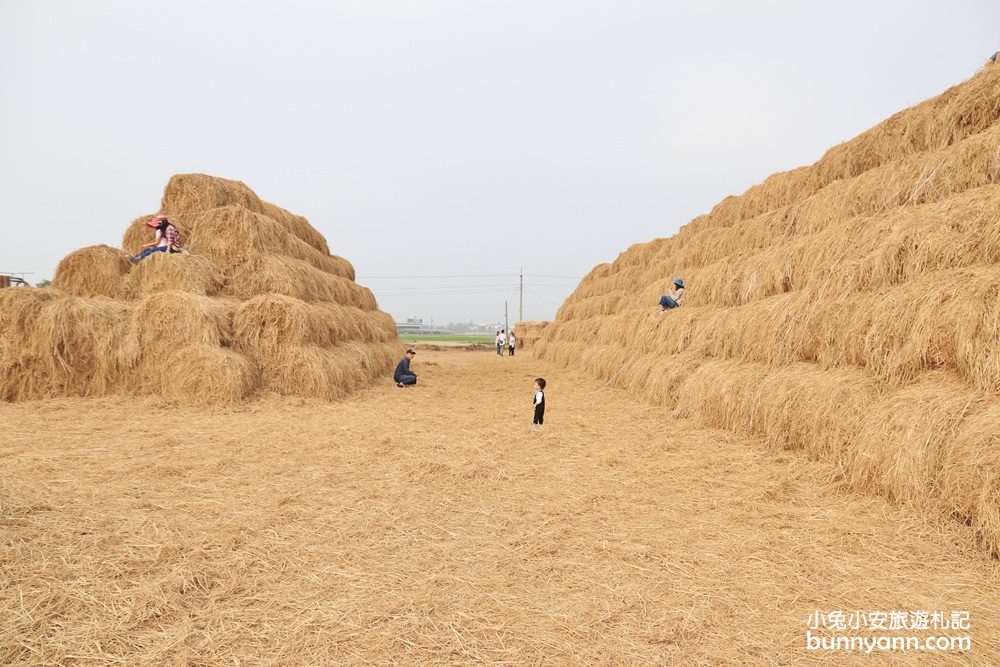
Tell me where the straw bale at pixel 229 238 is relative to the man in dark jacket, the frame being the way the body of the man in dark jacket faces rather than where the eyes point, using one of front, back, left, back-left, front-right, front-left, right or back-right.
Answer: back

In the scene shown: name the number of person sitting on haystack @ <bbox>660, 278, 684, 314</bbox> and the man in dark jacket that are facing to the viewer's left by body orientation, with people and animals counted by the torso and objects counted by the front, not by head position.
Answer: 1

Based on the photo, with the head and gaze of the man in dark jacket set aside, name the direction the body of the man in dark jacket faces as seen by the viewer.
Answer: to the viewer's right

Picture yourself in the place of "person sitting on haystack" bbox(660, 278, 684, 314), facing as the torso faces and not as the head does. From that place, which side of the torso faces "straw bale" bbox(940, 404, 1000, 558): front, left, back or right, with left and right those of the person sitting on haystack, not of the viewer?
left

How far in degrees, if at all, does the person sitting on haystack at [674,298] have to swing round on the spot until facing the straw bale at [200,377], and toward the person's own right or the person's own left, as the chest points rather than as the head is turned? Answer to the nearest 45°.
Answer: approximately 45° to the person's own left

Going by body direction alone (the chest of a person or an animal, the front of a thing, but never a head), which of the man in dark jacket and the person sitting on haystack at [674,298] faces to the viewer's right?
the man in dark jacket

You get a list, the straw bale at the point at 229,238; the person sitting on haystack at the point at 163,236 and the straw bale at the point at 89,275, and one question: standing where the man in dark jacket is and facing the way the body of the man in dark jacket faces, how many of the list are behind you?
3

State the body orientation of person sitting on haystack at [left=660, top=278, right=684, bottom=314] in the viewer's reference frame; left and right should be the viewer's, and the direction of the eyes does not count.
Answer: facing to the left of the viewer

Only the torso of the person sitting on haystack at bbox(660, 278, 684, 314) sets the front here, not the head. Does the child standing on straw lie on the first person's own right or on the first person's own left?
on the first person's own left
